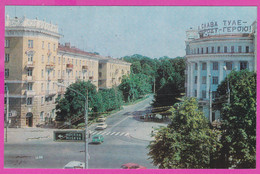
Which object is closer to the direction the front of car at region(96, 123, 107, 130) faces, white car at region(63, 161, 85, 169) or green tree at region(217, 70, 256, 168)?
the white car

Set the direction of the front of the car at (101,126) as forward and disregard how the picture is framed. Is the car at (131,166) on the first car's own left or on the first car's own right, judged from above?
on the first car's own left

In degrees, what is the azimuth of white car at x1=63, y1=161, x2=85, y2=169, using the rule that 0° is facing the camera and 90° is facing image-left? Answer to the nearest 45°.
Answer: approximately 90°

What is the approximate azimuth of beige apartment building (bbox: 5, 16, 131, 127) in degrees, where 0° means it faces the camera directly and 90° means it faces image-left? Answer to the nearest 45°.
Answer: approximately 315°

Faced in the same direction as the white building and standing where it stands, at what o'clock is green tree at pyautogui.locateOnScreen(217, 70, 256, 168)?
The green tree is roughly at 10 o'clock from the white building.
